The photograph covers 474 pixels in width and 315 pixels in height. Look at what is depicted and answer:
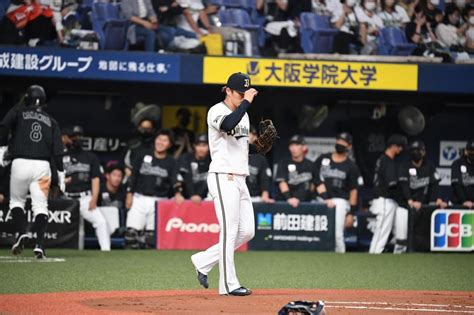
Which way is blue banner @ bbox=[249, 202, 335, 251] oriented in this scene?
toward the camera

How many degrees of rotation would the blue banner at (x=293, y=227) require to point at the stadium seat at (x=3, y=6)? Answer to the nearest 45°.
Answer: approximately 90° to its right

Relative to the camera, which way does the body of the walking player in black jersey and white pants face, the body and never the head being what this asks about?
away from the camera

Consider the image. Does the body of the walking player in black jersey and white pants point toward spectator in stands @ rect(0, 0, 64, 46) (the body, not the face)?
yes

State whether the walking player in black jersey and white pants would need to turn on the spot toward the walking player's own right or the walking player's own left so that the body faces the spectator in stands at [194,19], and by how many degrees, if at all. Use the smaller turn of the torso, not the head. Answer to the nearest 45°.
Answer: approximately 45° to the walking player's own right

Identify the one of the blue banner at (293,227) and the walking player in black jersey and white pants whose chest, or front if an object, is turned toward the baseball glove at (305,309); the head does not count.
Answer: the blue banner

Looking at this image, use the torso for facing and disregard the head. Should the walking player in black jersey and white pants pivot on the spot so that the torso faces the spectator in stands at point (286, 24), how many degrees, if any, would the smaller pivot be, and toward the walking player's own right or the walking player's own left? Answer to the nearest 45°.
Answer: approximately 45° to the walking player's own right

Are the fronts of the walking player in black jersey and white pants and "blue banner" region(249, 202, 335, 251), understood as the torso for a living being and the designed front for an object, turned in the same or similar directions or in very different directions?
very different directions

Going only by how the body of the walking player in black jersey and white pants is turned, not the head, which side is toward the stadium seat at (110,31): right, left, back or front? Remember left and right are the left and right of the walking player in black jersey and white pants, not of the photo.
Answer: front

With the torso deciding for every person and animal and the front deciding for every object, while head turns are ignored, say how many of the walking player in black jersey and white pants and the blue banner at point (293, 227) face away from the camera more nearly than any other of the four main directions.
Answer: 1
